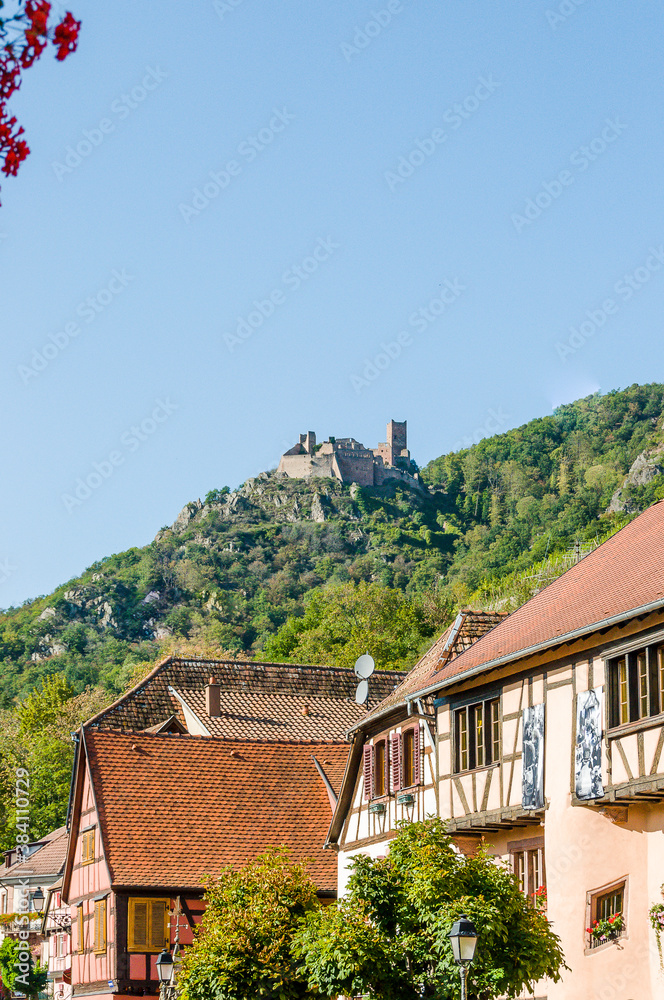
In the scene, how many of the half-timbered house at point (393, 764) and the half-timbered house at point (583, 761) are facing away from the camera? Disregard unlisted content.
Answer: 0

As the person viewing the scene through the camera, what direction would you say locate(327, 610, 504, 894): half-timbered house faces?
facing the viewer and to the left of the viewer

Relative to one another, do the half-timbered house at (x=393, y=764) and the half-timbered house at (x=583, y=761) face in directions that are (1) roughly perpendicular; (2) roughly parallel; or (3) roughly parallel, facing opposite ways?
roughly parallel

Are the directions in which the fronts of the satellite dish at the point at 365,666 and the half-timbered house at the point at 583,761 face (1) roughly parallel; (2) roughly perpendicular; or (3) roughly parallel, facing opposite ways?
roughly parallel

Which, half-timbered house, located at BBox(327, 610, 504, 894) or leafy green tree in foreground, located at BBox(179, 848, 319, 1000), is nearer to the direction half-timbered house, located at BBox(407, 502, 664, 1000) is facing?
the leafy green tree in foreground

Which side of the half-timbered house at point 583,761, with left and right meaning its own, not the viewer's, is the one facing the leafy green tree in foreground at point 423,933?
front

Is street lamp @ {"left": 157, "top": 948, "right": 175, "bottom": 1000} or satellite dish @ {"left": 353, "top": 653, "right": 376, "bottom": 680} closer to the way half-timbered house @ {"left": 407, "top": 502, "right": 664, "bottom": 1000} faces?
the street lamp

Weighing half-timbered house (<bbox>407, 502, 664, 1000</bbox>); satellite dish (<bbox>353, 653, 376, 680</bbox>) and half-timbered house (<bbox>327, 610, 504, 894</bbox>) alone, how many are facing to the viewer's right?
0

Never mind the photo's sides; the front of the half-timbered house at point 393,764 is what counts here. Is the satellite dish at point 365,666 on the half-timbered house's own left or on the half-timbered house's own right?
on the half-timbered house's own right

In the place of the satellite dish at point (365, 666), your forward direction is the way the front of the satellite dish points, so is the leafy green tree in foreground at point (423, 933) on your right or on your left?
on your left

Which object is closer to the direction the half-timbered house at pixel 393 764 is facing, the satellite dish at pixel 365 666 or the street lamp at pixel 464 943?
the street lamp
